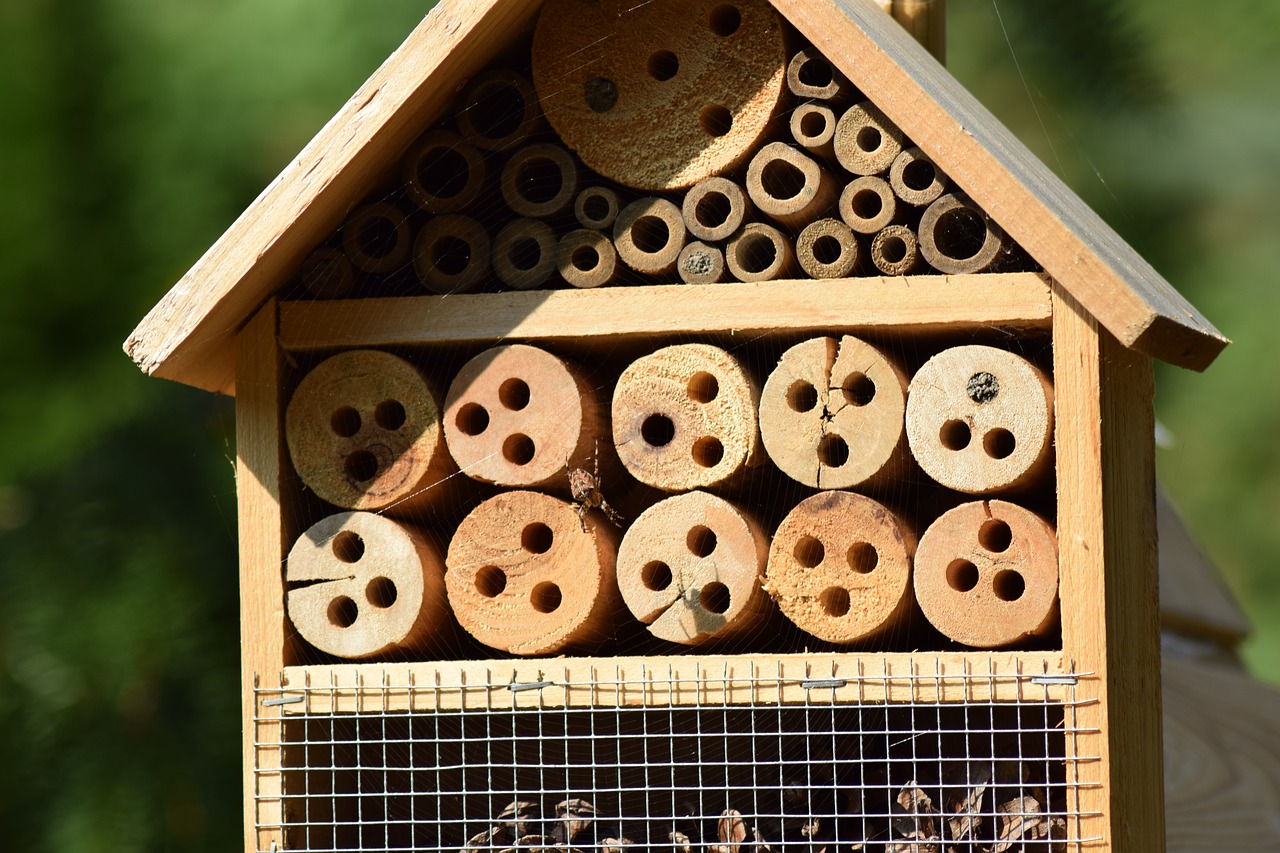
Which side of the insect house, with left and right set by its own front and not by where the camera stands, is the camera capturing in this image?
front
